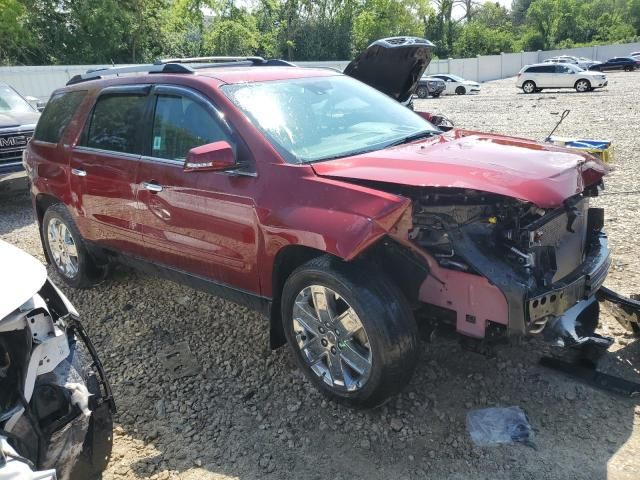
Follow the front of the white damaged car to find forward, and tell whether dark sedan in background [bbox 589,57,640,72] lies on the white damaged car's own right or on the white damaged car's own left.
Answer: on the white damaged car's own left

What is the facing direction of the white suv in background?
to the viewer's right

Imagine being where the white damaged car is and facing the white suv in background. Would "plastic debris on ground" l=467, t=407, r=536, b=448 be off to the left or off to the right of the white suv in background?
right

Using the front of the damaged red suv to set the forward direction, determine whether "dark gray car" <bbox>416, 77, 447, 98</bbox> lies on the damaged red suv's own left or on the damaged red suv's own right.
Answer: on the damaged red suv's own left

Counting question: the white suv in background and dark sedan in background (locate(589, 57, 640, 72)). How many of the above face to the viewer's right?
1

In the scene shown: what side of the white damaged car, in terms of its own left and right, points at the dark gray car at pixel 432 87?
left

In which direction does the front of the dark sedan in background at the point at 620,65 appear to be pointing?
to the viewer's left

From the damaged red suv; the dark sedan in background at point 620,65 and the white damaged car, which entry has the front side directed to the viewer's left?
the dark sedan in background

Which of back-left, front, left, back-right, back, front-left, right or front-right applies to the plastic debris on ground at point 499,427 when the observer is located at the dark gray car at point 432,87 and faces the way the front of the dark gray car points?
front-right
